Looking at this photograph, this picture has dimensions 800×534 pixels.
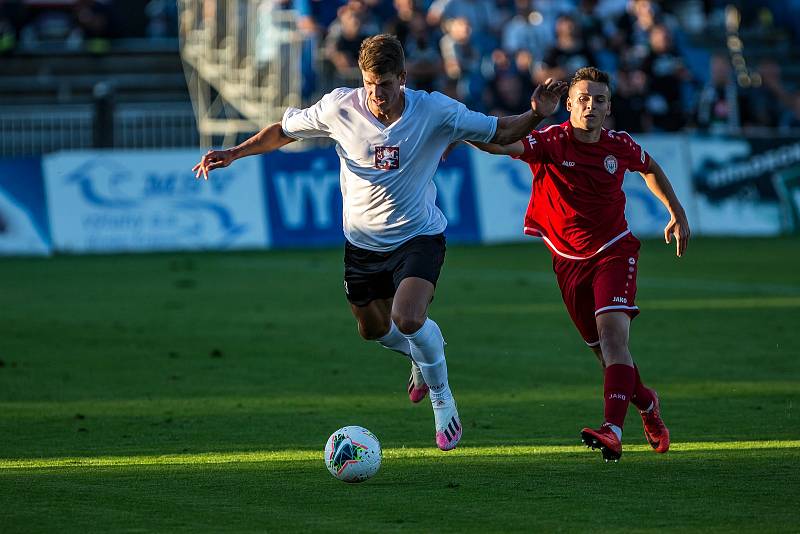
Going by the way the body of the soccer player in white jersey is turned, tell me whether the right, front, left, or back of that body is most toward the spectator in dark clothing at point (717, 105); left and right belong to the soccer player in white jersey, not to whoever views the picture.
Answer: back

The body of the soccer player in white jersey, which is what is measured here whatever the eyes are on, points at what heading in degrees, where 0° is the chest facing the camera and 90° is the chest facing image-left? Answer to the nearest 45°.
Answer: approximately 0°

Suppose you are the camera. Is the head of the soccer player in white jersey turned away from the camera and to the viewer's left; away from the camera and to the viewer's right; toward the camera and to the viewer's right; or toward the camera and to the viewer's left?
toward the camera and to the viewer's left

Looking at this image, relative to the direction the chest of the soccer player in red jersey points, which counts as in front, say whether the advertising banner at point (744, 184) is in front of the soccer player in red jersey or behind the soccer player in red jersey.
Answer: behind

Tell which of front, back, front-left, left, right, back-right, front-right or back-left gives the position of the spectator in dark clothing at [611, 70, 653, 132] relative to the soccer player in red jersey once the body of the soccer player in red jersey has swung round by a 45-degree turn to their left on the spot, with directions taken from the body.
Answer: back-left

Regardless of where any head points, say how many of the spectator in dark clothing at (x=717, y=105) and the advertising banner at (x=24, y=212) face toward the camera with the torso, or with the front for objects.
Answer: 2

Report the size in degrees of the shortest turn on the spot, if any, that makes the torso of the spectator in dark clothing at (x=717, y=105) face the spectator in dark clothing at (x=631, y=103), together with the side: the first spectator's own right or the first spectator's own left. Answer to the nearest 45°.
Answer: approximately 90° to the first spectator's own right

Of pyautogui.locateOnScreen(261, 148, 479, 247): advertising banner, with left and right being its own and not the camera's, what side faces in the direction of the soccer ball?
front

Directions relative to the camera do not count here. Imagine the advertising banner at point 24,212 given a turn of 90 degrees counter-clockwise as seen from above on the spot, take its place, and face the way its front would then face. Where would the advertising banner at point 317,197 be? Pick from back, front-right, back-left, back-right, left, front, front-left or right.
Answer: front
